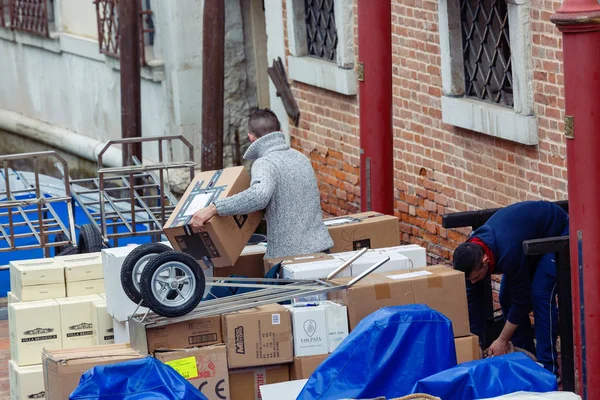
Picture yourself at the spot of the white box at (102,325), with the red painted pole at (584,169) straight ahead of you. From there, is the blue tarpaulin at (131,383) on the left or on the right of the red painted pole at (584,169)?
right

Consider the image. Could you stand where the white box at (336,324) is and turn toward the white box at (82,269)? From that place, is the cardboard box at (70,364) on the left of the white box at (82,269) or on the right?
left

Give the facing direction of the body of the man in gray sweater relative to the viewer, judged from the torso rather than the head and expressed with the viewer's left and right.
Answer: facing away from the viewer and to the left of the viewer

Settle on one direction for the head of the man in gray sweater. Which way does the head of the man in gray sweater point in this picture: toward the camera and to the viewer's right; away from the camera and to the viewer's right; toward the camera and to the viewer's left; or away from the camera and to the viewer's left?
away from the camera and to the viewer's left

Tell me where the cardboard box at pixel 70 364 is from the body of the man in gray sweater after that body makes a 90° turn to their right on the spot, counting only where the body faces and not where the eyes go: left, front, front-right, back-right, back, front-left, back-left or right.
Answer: back

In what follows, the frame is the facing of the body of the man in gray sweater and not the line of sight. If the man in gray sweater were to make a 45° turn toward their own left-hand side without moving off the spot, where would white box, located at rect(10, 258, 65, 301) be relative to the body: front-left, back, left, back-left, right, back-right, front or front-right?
front

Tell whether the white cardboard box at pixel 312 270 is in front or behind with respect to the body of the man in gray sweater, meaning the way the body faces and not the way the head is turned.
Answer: behind

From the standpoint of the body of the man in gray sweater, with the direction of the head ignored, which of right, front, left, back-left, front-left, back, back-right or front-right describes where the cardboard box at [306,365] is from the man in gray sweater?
back-left

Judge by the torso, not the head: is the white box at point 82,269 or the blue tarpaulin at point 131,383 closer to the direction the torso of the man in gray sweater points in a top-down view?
the white box

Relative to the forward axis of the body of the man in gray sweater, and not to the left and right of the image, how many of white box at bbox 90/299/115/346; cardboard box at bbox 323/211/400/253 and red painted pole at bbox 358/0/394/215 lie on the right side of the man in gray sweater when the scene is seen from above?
2

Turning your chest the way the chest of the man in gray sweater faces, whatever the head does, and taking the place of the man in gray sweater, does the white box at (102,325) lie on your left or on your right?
on your left

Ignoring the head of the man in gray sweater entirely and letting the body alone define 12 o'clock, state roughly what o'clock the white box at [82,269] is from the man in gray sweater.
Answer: The white box is roughly at 11 o'clock from the man in gray sweater.

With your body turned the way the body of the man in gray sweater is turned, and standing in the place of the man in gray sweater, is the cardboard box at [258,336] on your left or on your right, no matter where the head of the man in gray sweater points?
on your left

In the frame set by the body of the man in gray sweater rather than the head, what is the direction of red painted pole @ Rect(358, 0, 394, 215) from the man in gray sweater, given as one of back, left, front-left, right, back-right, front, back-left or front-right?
right

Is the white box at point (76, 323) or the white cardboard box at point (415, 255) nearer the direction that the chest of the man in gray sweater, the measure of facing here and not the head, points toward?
the white box

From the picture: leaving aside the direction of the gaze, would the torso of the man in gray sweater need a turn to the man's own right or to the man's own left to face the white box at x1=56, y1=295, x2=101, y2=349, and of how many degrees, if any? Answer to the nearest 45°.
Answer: approximately 45° to the man's own left
